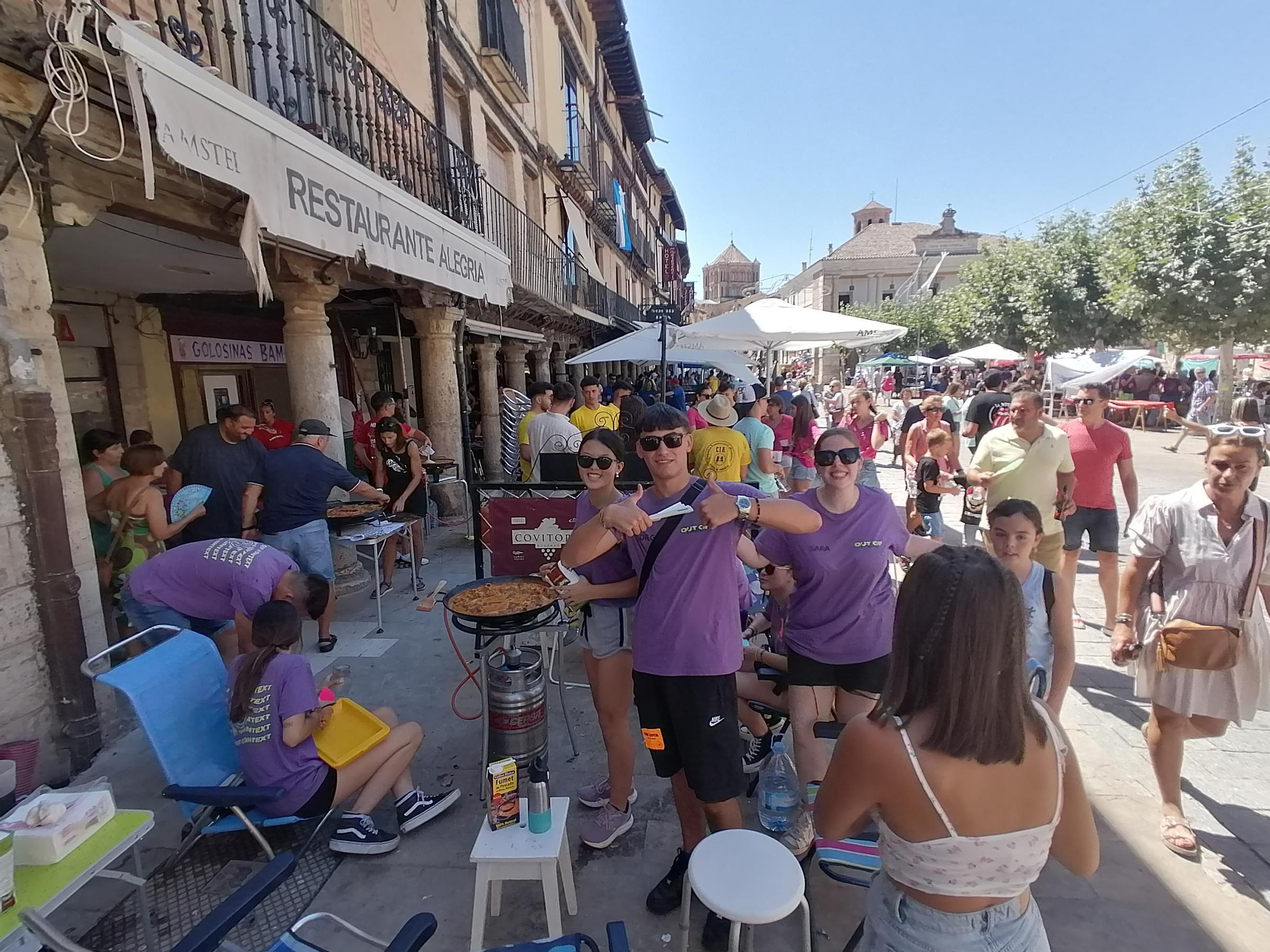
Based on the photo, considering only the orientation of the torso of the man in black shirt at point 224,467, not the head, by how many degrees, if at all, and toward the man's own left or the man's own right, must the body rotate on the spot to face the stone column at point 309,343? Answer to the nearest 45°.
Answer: approximately 90° to the man's own left

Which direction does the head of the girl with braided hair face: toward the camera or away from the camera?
away from the camera

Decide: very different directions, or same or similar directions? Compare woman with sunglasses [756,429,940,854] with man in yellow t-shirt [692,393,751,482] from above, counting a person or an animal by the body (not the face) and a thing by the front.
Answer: very different directions

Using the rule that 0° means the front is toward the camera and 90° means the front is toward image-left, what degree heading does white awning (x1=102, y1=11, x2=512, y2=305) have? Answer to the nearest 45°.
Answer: approximately 315°

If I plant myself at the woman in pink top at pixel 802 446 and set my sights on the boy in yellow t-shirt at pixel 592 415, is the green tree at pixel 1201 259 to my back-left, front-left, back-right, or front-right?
back-right

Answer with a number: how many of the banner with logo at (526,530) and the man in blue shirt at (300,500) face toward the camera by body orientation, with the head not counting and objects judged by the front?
1

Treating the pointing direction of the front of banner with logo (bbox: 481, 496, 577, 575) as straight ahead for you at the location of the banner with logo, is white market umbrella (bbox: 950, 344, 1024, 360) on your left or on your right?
on your left
